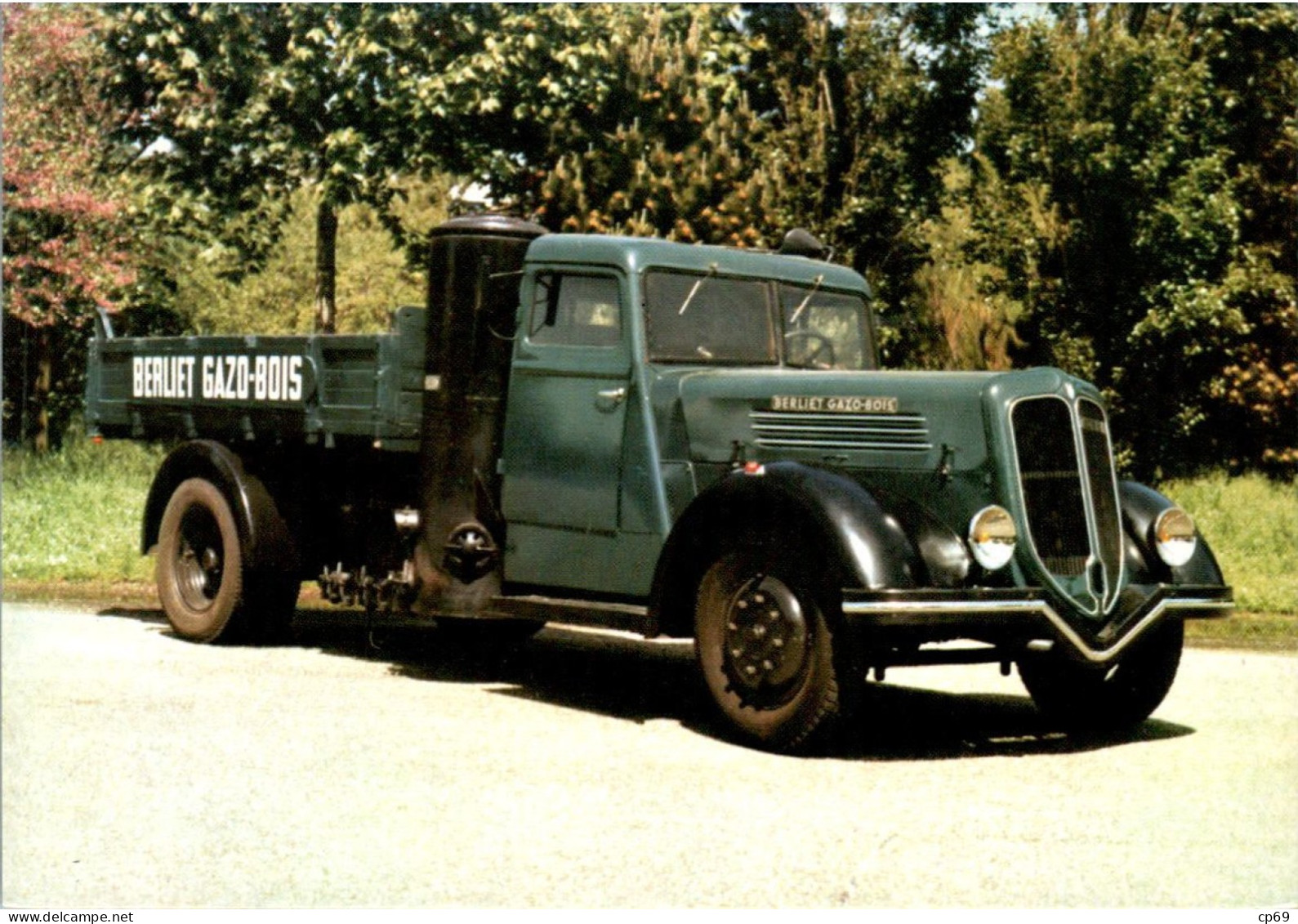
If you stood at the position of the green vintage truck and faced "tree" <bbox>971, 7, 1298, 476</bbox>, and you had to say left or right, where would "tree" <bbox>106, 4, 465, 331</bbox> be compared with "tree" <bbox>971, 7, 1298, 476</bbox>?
left

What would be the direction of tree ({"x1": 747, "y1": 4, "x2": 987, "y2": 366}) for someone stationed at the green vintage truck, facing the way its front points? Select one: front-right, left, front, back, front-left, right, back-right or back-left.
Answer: back-left

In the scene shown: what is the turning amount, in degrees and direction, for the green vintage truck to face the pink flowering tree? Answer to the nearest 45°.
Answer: approximately 180°

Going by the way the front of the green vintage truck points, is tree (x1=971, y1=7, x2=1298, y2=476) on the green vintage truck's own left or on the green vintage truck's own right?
on the green vintage truck's own left

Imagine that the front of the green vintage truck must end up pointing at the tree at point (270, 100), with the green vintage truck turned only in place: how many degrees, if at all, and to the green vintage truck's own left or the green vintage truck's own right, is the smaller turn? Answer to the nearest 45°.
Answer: approximately 180°

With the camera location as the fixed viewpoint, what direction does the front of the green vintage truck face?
facing the viewer and to the right of the viewer

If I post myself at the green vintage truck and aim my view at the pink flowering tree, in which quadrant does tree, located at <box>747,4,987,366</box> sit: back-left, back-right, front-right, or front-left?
front-right

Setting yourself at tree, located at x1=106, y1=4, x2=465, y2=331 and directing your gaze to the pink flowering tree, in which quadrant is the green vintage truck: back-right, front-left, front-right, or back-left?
back-left
